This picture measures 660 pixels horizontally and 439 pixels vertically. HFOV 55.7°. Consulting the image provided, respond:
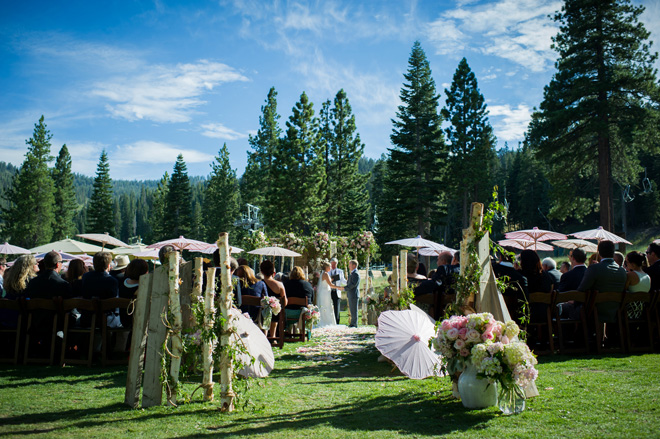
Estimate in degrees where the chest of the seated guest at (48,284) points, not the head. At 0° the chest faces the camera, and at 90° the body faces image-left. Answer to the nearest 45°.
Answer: approximately 225°

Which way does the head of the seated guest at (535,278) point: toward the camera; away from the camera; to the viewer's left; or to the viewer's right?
away from the camera

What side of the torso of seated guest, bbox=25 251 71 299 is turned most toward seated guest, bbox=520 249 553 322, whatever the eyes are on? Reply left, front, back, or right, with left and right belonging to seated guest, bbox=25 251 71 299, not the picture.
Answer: right

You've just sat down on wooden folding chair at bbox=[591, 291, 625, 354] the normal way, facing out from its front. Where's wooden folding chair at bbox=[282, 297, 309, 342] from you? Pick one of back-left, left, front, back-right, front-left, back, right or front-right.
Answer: left

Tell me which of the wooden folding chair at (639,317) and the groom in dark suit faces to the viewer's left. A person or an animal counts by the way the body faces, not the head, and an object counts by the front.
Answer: the groom in dark suit

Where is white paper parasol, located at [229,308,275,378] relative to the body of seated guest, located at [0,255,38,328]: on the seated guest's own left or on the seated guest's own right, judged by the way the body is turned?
on the seated guest's own right

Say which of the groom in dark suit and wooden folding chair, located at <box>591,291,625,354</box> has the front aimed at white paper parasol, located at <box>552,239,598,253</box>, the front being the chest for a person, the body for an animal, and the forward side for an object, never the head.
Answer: the wooden folding chair

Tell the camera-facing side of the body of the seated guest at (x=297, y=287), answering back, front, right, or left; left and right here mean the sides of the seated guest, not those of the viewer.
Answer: back

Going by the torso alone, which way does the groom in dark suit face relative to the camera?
to the viewer's left

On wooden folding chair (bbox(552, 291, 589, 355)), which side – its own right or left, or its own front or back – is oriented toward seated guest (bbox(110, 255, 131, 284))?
left

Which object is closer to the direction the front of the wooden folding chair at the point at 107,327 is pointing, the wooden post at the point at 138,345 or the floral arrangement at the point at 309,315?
the floral arrangement

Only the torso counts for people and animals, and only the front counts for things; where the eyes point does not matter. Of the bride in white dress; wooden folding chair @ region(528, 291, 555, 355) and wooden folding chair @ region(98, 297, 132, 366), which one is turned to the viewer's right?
the bride in white dress

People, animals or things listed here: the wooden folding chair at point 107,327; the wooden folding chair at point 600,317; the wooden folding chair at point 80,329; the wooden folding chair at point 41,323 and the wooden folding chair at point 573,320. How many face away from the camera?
5

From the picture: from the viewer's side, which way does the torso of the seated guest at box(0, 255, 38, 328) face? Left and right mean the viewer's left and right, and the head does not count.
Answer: facing away from the viewer and to the right of the viewer

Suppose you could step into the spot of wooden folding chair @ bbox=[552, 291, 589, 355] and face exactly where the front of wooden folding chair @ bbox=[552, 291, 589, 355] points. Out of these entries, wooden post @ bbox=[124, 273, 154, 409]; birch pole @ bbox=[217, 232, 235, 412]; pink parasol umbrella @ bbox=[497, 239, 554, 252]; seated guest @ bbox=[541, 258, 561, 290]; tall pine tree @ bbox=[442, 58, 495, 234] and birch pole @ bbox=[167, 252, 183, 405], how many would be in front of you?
3

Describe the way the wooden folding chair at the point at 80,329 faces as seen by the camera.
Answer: facing away from the viewer

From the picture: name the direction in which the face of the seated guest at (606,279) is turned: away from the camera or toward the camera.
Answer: away from the camera

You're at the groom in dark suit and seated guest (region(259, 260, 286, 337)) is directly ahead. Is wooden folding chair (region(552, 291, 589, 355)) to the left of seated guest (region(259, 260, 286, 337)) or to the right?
left

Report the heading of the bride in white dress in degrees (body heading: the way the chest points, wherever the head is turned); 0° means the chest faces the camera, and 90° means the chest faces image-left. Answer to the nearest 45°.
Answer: approximately 270°

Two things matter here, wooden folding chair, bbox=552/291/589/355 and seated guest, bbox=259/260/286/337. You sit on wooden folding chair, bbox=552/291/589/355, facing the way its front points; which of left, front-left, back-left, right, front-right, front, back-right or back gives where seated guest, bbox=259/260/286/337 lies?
left

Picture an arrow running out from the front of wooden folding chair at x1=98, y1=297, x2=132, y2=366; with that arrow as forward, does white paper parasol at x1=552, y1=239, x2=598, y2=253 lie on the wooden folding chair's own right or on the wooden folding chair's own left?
on the wooden folding chair's own right

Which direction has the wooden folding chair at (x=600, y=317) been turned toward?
away from the camera
